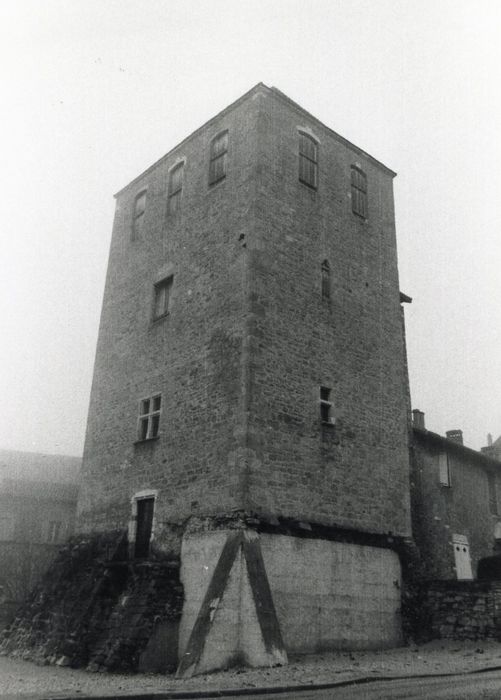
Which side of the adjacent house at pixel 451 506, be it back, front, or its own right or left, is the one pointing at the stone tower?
right

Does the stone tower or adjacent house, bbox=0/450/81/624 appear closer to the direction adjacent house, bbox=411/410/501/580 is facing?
the stone tower

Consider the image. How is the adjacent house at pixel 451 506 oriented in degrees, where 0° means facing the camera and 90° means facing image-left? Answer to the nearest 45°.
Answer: approximately 315°

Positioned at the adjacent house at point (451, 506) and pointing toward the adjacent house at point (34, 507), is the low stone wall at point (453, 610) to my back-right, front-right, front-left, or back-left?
back-left

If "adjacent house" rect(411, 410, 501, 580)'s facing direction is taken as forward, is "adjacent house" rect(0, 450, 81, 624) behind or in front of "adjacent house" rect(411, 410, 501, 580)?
behind

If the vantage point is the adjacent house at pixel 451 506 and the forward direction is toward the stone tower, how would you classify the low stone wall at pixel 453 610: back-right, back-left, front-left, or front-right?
front-left

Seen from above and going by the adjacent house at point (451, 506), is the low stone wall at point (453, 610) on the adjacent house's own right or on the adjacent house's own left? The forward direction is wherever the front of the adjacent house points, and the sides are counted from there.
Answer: on the adjacent house's own right

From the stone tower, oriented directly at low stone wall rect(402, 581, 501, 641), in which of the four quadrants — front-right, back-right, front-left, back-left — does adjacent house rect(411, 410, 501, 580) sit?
front-left

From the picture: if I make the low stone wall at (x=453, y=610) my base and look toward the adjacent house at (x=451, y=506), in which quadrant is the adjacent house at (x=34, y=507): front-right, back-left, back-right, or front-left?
front-left
